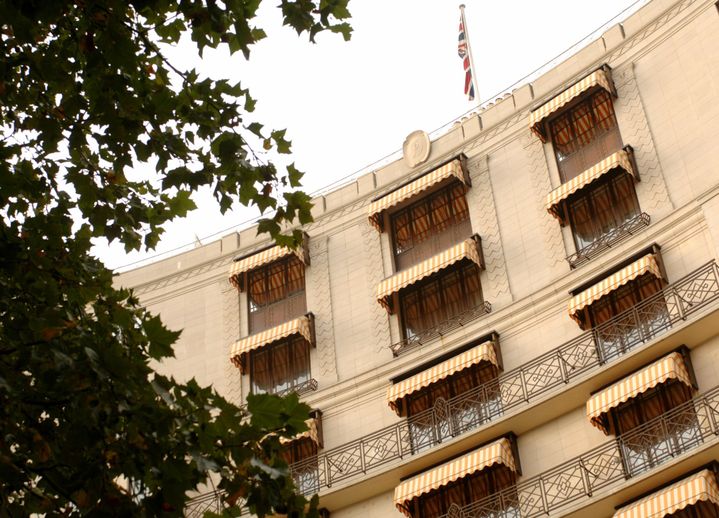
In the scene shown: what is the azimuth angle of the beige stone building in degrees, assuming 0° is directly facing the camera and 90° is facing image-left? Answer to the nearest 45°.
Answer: approximately 45°
